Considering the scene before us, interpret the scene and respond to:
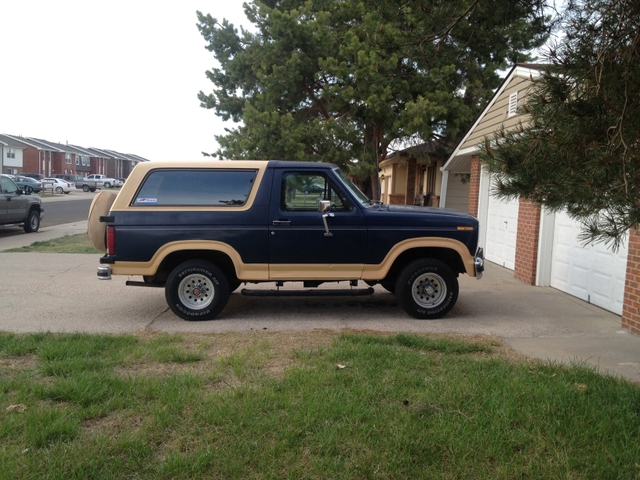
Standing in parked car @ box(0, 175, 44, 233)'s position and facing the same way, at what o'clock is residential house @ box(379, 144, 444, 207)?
The residential house is roughly at 12 o'clock from the parked car.

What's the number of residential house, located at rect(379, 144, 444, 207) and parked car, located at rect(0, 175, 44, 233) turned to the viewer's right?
1

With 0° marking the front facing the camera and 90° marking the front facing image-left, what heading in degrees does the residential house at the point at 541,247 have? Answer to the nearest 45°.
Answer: approximately 45°

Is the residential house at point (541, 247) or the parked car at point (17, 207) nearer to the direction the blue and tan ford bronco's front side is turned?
the residential house

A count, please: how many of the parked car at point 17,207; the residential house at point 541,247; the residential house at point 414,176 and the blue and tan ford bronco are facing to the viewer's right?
2

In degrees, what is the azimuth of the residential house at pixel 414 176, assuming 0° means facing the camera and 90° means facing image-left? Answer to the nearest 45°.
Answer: approximately 45°

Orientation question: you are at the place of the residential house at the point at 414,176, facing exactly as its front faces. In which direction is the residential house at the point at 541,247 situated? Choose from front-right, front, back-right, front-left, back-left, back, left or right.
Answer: front-left

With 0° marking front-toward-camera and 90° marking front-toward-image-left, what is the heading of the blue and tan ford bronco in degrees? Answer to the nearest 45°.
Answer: approximately 270°

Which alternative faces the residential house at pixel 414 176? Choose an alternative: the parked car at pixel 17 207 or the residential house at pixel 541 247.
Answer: the parked car

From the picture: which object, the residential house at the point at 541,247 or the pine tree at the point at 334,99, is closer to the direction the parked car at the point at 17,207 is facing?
the pine tree

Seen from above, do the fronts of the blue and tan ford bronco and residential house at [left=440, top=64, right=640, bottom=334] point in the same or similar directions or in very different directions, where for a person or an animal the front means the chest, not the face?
very different directions
